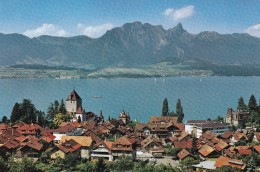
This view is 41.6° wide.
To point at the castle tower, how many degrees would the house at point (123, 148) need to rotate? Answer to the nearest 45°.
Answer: approximately 180°

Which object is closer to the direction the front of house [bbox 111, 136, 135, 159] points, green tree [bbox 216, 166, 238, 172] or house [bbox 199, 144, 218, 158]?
the green tree

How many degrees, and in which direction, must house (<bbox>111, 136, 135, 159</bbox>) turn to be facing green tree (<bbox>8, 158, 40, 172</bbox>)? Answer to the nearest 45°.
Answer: approximately 45° to its right

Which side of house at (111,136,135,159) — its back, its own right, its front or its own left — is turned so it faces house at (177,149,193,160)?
left

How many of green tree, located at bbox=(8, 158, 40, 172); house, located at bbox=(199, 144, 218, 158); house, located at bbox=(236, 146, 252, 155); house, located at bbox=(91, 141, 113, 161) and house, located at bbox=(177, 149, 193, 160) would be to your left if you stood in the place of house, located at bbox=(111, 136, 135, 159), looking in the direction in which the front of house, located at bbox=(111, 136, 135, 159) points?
3

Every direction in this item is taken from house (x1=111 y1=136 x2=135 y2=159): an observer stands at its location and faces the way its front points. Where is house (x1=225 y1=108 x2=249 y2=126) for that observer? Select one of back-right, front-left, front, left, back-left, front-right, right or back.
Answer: back-left

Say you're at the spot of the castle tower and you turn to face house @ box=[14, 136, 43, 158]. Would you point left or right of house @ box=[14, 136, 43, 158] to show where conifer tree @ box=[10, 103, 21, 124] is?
right

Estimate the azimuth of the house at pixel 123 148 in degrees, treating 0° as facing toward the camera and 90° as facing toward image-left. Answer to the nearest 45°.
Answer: approximately 0°

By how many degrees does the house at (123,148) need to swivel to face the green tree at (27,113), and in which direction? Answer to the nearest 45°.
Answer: approximately 135° to its right

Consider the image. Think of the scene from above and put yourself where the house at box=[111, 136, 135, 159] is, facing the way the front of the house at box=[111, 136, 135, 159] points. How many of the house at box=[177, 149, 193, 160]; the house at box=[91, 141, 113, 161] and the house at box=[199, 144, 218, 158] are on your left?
2

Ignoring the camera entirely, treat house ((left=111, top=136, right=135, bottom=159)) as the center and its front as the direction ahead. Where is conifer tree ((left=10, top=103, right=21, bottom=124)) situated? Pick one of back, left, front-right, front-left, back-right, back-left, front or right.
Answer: back-right

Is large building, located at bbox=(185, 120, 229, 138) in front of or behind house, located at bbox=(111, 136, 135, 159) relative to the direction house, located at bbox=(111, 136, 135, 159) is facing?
behind

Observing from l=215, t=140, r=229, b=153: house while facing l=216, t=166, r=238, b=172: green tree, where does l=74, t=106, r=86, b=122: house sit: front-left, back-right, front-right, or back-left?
back-right

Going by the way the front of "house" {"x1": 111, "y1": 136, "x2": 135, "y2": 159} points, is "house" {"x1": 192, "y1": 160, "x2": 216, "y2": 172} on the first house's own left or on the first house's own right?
on the first house's own left
